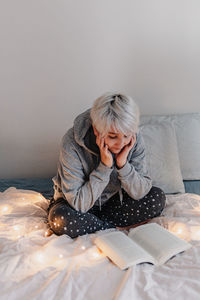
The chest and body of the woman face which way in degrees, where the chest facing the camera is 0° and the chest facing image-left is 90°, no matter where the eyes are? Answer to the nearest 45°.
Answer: approximately 315°

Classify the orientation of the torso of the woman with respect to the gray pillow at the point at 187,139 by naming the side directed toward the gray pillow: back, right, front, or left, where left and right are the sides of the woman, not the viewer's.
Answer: left

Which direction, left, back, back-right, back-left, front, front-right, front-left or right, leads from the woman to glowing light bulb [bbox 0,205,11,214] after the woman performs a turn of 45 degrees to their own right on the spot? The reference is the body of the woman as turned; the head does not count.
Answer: right
